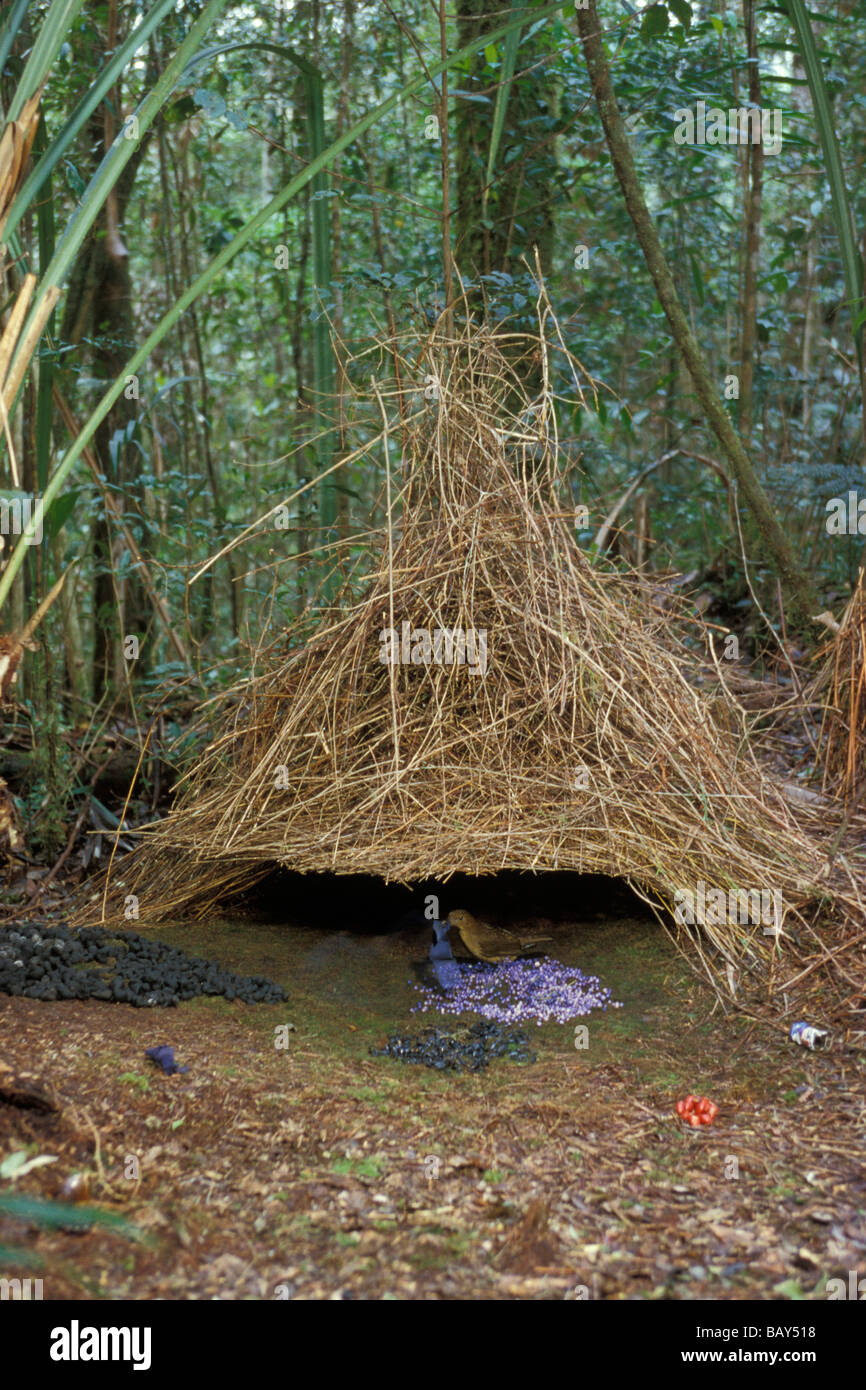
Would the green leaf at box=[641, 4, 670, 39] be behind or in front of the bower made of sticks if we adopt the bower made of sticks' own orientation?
behind

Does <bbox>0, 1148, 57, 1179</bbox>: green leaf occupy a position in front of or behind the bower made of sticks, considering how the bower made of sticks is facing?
in front

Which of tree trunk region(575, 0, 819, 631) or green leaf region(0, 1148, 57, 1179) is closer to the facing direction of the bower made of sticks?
the green leaf

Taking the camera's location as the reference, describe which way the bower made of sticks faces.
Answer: facing the viewer
